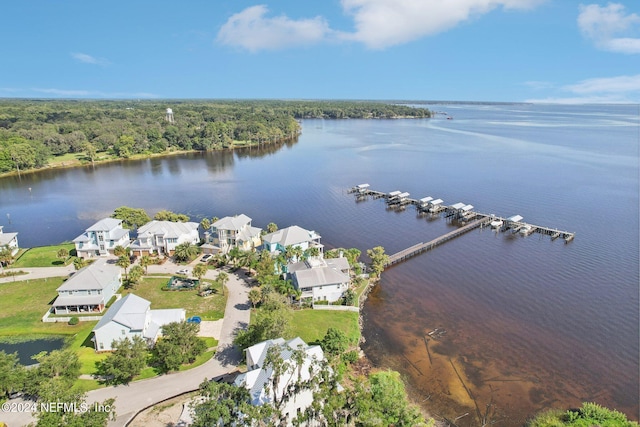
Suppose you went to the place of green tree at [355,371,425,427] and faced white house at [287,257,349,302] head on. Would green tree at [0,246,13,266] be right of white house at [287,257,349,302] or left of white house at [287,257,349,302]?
left

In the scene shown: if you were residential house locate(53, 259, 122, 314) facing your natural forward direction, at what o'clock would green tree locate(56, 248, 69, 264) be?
The green tree is roughly at 6 o'clock from the residential house.

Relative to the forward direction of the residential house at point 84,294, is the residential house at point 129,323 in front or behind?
in front

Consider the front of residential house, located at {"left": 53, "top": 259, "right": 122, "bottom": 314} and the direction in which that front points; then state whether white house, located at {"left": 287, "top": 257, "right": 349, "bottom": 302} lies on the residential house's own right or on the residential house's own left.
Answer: on the residential house's own left

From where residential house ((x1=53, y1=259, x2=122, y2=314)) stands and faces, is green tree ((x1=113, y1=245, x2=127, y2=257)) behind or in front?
behind

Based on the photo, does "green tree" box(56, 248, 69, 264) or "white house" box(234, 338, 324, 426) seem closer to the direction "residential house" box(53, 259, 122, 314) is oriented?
the white house
